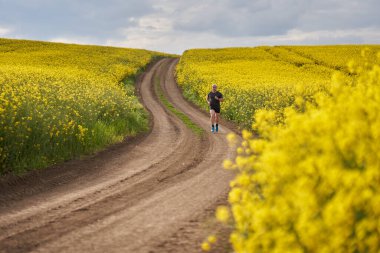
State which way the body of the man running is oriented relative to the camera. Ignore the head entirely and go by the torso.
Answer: toward the camera

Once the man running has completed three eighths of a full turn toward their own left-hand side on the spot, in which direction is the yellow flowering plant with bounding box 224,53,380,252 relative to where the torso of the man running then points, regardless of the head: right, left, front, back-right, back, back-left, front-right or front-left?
back-right
